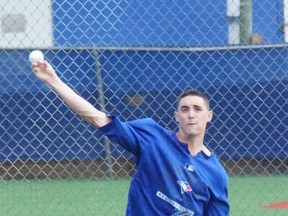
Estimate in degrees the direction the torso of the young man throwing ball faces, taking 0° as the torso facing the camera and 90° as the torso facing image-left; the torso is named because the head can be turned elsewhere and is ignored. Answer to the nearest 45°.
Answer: approximately 0°
